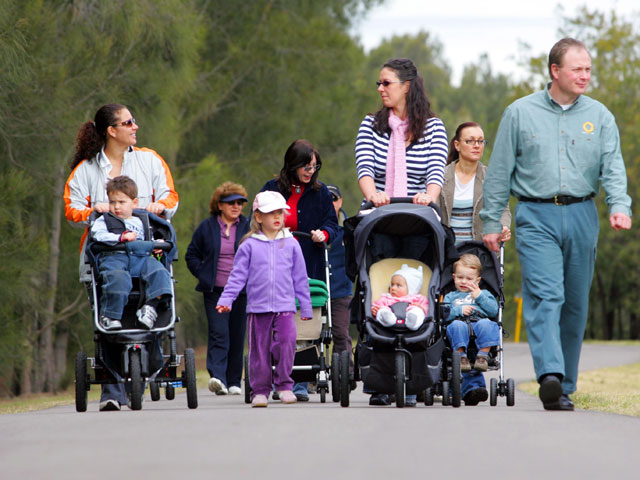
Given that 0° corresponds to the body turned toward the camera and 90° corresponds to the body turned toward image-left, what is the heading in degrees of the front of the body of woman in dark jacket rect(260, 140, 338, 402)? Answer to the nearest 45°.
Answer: approximately 0°

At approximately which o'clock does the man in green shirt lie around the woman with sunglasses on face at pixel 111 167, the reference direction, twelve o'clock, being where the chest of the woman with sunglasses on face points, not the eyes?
The man in green shirt is roughly at 10 o'clock from the woman with sunglasses on face.

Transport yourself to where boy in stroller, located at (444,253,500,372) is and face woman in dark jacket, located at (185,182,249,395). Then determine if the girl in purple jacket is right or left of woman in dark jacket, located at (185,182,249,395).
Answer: left

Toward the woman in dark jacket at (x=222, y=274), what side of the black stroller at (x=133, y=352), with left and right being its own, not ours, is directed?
back

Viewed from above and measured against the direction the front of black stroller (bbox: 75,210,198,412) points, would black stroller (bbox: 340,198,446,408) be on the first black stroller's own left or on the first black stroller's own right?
on the first black stroller's own left

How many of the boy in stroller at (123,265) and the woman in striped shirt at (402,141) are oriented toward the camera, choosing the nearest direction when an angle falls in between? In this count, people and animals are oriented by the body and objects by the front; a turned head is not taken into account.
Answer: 2

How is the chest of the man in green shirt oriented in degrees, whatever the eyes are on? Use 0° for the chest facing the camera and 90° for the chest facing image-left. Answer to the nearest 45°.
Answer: approximately 0°
